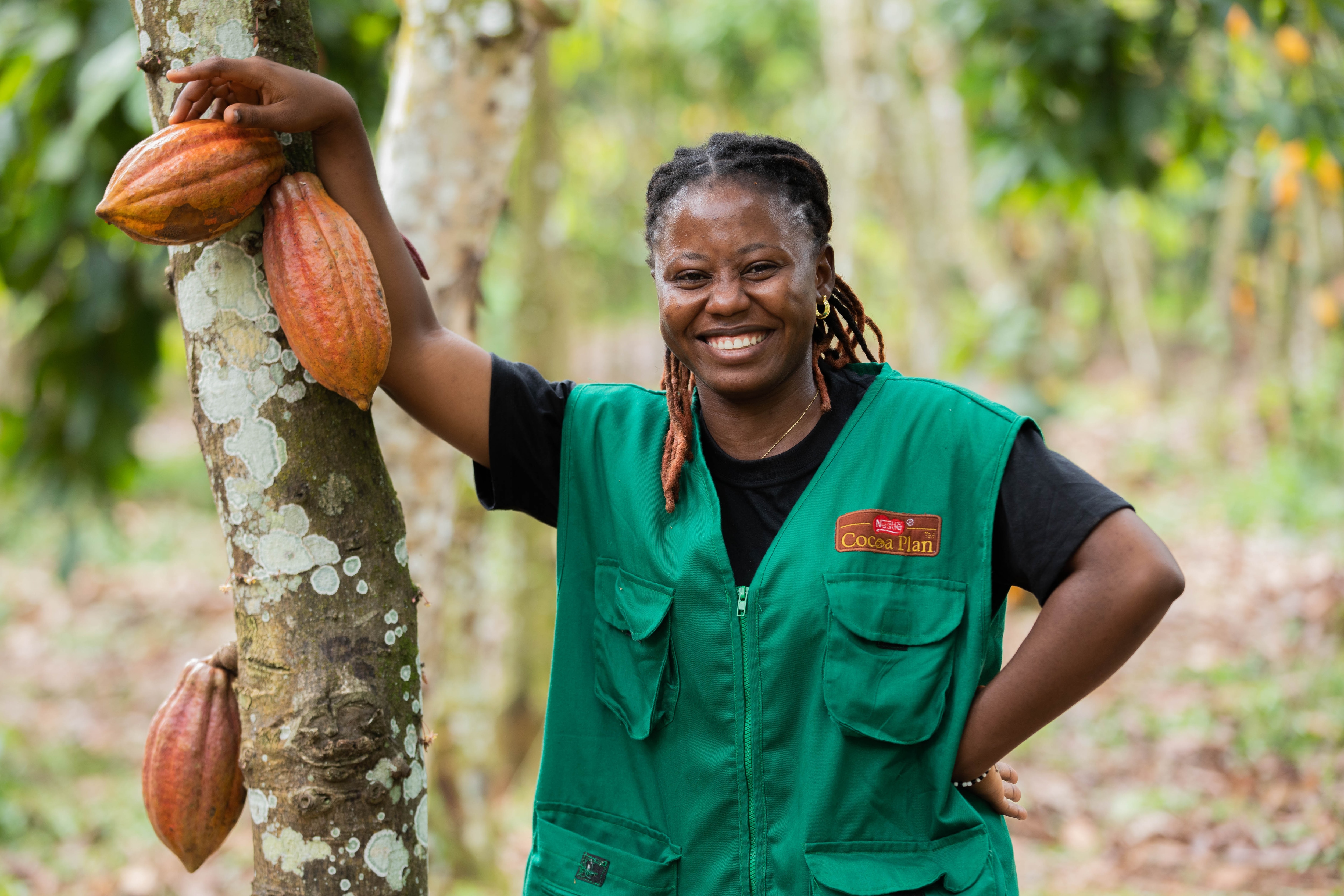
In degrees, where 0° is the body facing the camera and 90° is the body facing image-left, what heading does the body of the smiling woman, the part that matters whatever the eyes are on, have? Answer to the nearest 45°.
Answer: approximately 0°

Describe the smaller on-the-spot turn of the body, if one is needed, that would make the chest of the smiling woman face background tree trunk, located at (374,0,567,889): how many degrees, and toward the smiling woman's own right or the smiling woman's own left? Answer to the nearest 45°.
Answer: approximately 135° to the smiling woman's own right

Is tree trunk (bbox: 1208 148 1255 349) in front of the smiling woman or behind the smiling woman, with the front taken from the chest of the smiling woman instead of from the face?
behind

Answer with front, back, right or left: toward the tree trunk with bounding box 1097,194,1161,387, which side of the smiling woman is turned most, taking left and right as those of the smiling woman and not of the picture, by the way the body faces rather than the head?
back
